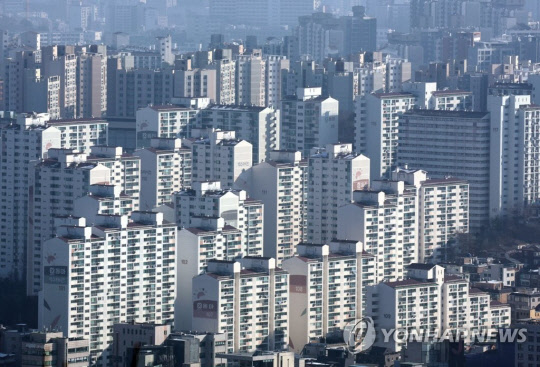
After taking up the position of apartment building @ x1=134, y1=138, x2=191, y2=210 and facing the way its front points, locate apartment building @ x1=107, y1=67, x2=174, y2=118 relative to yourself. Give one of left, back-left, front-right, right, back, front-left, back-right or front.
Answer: back-left

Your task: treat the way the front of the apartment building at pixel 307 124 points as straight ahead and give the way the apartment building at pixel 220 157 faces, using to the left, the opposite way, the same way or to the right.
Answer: the same way

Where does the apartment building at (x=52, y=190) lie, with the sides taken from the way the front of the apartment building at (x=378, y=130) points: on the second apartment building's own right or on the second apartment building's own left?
on the second apartment building's own right

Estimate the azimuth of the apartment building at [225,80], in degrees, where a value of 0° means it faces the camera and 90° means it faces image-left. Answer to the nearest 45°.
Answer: approximately 315°

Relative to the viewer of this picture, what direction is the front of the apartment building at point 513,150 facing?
facing the viewer and to the right of the viewer

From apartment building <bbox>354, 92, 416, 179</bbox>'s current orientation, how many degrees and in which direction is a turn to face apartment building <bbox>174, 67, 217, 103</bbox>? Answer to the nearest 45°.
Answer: approximately 180°

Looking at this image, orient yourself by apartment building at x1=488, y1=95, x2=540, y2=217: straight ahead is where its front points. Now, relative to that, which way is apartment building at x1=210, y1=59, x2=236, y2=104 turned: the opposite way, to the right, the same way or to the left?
the same way

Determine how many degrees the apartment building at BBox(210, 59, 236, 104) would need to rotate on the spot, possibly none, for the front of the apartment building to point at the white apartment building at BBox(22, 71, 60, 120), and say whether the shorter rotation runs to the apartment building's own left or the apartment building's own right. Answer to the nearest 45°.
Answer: approximately 135° to the apartment building's own right

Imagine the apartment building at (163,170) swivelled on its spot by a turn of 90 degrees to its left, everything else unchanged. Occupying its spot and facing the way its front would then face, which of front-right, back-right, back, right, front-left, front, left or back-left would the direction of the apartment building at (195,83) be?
front-left

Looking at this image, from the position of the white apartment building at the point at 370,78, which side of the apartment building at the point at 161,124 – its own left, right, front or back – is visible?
left

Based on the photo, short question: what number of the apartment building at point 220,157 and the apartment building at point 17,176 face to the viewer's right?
0

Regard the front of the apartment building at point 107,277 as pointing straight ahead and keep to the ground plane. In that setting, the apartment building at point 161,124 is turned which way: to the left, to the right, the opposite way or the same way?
the same way

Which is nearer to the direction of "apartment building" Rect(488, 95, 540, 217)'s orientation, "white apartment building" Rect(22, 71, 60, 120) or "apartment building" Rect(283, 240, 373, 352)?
the apartment building

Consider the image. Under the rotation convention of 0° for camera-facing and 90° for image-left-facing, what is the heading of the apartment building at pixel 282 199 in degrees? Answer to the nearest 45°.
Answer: approximately 315°
